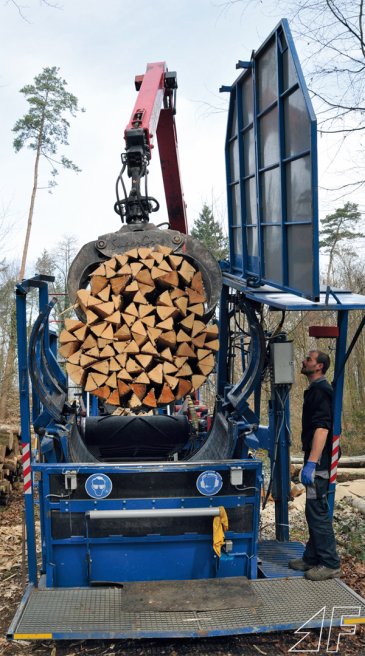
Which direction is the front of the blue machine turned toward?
toward the camera

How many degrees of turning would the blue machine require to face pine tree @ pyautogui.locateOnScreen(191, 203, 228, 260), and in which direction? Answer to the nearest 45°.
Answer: approximately 180°

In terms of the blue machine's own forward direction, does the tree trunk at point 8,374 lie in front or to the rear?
to the rear

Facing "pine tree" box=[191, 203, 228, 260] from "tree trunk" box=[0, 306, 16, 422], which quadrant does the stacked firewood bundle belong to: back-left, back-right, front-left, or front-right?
back-right

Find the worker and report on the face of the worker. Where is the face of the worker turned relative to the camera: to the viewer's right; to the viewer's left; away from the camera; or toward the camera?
to the viewer's left

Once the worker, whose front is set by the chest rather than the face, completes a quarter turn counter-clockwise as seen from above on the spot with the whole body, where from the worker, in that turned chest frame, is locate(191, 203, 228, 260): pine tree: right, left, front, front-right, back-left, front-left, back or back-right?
back

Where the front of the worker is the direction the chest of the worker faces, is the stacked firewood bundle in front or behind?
in front

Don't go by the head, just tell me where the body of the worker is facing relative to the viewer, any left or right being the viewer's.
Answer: facing to the left of the viewer
